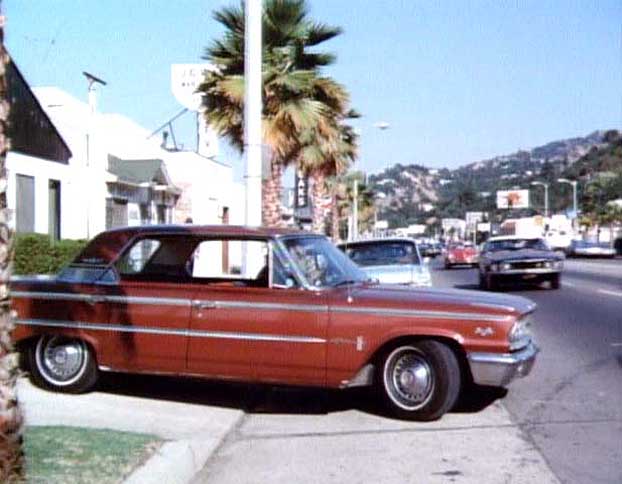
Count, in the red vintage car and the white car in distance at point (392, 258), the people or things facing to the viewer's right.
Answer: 1

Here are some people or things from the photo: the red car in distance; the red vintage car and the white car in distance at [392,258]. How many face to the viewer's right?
1

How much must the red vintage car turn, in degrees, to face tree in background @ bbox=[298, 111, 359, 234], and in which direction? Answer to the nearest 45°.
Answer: approximately 90° to its left

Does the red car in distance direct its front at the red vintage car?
yes

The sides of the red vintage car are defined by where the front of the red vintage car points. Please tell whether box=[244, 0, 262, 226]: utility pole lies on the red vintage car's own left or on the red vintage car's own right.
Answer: on the red vintage car's own left

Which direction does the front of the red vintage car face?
to the viewer's right

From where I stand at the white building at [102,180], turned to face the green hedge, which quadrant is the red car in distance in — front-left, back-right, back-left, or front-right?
back-left
